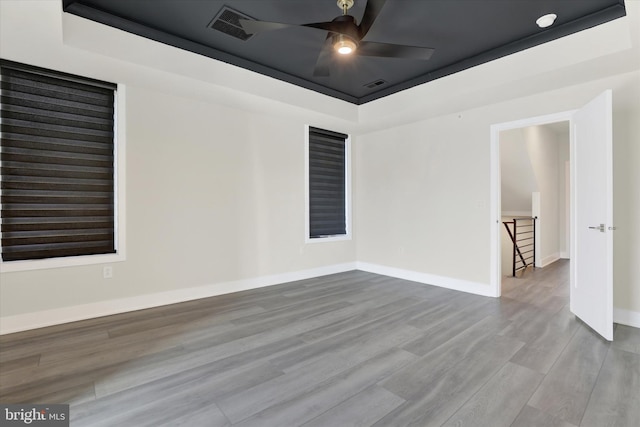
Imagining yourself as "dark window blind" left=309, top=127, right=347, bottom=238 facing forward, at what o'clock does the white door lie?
The white door is roughly at 12 o'clock from the dark window blind.

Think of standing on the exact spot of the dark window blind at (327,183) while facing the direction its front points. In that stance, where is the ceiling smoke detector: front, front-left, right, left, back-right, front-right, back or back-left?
front

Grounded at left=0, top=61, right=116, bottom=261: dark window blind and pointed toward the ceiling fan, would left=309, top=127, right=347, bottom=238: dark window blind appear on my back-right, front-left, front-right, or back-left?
front-left

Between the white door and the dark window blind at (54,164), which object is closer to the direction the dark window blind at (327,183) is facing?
the white door

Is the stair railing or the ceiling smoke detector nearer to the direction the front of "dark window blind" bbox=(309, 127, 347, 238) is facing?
the ceiling smoke detector

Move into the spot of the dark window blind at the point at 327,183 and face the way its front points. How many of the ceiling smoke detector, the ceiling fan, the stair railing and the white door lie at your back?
0

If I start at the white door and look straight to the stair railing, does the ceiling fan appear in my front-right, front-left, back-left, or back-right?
back-left

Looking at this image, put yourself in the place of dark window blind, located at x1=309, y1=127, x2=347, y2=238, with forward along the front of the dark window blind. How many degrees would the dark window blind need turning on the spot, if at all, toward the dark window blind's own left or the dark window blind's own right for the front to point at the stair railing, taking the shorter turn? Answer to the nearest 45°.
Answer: approximately 45° to the dark window blind's own left

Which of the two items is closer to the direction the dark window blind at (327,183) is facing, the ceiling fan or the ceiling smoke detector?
the ceiling smoke detector

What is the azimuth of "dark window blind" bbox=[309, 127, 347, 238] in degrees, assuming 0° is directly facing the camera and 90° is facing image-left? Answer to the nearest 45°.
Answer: approximately 315°

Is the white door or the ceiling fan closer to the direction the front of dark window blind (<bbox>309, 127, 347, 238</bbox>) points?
the white door

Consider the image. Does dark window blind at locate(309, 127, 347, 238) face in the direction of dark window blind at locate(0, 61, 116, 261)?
no

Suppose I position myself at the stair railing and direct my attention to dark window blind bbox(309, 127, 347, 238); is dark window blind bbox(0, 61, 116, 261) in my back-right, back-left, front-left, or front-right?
front-left

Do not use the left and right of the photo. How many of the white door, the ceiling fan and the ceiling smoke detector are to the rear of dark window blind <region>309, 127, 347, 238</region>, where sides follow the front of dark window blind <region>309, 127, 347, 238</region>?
0

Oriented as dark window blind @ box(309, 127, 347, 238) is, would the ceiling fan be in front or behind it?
in front

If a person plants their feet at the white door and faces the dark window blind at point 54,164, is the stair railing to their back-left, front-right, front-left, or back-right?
back-right
